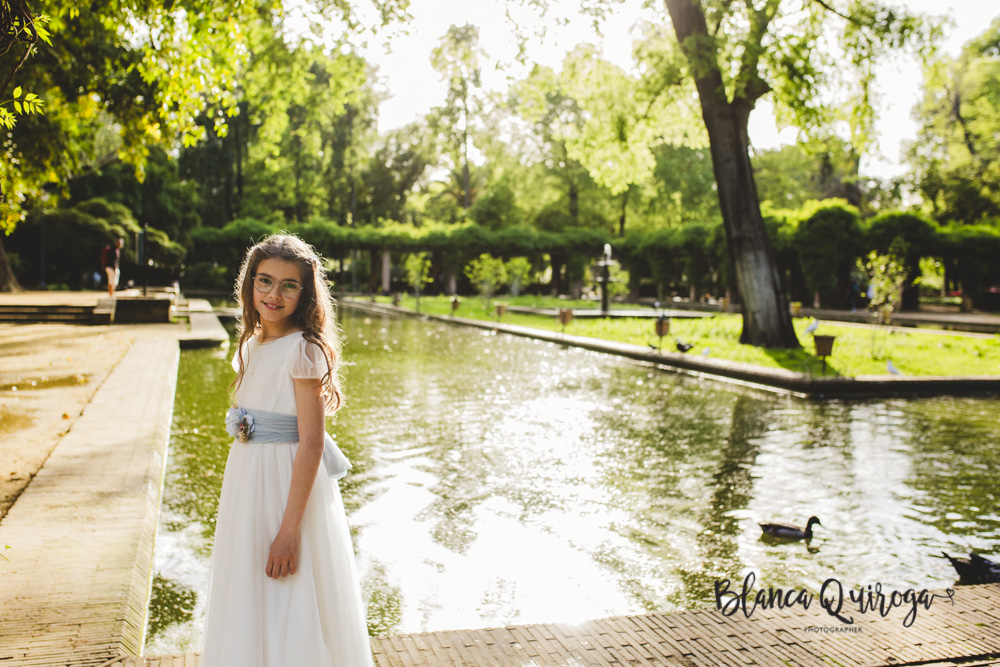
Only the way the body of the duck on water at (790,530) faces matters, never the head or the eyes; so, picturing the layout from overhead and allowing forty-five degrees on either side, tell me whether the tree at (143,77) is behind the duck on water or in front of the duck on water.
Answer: behind

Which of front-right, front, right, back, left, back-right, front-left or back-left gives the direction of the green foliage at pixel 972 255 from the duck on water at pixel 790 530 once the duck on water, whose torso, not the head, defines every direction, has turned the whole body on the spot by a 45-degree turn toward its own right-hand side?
back-left

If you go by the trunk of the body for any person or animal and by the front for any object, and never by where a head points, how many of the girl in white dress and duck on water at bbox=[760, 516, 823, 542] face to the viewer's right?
1

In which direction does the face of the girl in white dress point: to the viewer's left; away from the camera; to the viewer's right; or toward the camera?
toward the camera

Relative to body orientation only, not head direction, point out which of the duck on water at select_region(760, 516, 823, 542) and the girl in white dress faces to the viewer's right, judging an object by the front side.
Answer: the duck on water

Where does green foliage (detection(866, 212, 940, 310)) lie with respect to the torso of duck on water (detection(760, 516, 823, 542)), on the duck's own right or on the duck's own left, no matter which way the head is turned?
on the duck's own left

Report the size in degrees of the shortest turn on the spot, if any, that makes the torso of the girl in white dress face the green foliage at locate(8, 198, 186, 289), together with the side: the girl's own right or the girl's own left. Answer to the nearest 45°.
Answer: approximately 135° to the girl's own right

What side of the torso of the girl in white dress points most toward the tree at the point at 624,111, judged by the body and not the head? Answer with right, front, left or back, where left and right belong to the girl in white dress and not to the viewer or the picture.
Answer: back

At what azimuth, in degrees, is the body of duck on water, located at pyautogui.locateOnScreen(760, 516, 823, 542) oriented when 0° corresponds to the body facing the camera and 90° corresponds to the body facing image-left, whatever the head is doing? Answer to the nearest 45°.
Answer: approximately 270°

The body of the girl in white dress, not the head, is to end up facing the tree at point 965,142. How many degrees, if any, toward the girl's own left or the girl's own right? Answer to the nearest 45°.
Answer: approximately 180°

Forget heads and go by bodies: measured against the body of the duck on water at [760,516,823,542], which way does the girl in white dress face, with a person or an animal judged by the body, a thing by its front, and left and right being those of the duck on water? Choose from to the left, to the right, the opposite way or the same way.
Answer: to the right

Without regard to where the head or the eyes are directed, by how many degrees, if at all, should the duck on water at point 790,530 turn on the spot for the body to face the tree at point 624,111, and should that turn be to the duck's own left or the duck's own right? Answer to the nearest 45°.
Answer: approximately 90° to the duck's own left

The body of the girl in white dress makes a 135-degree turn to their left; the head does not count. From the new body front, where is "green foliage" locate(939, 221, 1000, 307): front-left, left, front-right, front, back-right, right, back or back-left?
front-left

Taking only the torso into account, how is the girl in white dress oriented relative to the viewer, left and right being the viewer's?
facing the viewer and to the left of the viewer
